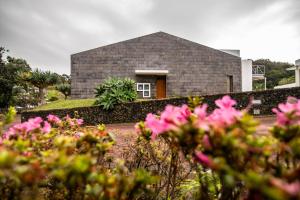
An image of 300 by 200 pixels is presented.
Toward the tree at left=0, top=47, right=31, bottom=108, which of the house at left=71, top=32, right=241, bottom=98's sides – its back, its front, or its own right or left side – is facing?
right

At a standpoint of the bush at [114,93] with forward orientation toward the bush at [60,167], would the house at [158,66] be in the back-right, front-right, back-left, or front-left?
back-left

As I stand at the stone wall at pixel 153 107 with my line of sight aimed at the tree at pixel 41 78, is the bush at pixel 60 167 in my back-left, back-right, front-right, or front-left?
back-left

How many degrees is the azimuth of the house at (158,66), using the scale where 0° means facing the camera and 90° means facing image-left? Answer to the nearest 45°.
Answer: approximately 0°

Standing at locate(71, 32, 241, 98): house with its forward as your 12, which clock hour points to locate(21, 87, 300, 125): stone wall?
The stone wall is roughly at 12 o'clock from the house.

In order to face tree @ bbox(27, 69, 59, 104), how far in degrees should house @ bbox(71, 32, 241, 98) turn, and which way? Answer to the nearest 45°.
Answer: approximately 90° to its right

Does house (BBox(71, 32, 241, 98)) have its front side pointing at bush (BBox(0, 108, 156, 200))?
yes

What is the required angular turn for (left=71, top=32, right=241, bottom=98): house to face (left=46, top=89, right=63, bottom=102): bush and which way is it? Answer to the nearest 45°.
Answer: approximately 135° to its right

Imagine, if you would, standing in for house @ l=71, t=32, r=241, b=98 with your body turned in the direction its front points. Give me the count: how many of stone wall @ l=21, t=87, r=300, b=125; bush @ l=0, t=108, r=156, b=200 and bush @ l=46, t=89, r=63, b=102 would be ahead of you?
2
